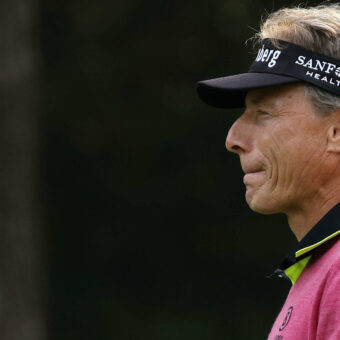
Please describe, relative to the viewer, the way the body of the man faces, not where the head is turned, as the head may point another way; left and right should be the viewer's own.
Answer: facing to the left of the viewer

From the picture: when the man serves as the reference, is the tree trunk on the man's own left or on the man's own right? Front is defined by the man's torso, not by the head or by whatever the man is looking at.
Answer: on the man's own right
